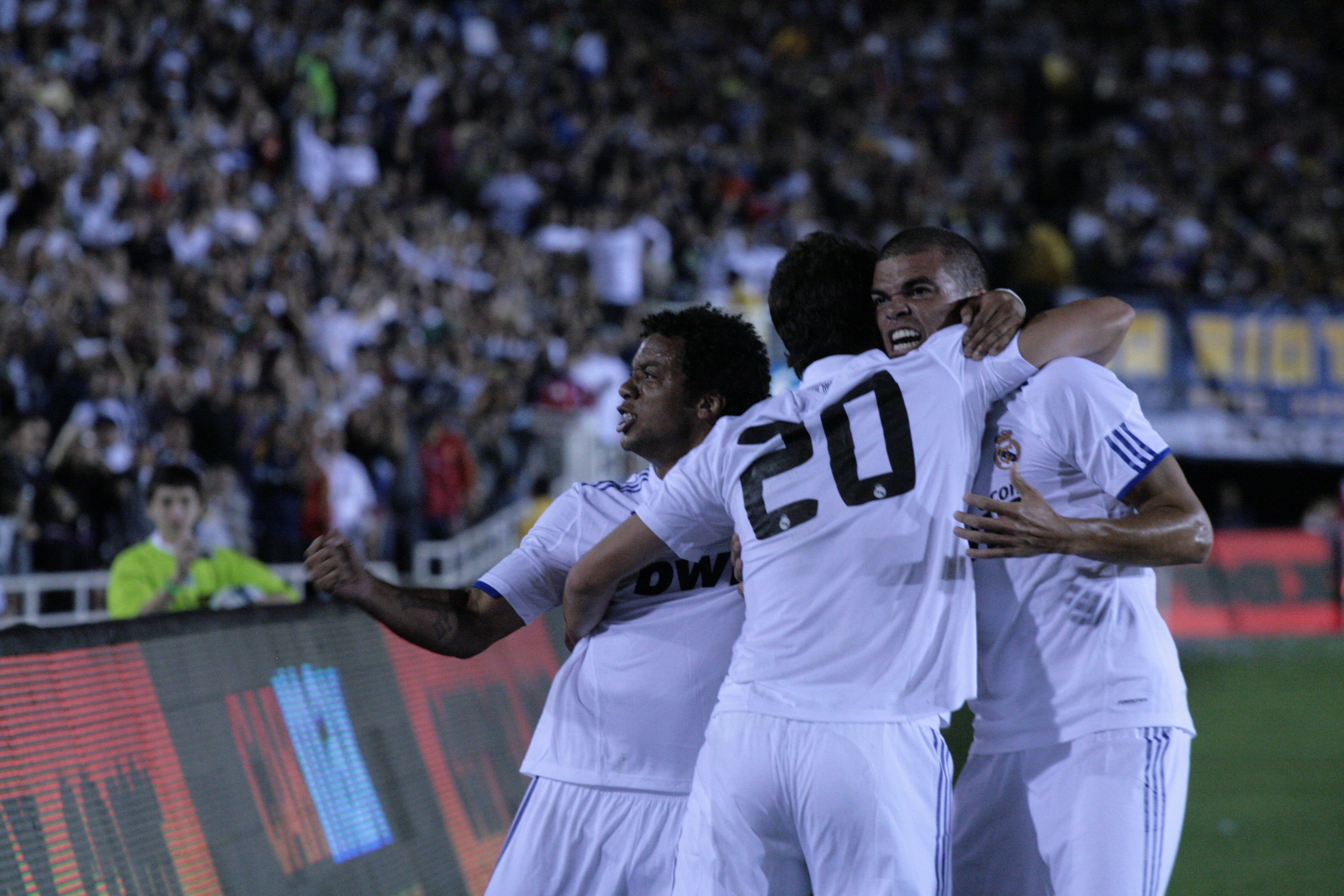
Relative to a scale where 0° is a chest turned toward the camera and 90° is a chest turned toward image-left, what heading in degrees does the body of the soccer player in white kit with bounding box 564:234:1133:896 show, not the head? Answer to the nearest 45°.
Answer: approximately 180°

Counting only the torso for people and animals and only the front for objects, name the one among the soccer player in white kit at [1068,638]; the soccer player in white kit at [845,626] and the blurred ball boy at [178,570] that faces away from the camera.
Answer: the soccer player in white kit at [845,626]

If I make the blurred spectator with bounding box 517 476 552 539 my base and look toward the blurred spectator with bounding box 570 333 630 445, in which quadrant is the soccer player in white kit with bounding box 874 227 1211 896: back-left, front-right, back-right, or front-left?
back-right

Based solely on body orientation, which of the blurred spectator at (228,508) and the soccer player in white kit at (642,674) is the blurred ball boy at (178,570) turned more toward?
the soccer player in white kit

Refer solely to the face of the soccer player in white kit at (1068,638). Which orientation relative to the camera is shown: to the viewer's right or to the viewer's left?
to the viewer's left

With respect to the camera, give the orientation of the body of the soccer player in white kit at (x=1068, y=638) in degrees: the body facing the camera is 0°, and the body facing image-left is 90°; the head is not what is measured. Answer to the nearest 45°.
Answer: approximately 45°

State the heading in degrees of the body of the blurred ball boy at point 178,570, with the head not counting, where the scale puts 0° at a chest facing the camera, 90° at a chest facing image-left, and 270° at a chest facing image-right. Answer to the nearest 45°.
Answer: approximately 0°

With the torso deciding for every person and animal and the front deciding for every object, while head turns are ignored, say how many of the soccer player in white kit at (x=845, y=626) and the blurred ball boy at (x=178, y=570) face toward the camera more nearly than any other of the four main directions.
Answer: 1

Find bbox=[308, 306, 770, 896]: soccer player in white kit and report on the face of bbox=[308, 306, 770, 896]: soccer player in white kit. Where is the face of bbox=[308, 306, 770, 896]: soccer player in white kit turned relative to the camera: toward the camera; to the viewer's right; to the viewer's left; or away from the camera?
to the viewer's left

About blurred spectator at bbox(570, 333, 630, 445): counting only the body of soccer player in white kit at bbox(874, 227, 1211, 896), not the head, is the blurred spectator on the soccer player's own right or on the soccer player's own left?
on the soccer player's own right

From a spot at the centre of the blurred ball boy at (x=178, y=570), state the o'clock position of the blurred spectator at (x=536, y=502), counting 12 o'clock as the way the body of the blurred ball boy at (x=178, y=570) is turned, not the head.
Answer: the blurred spectator at (x=536, y=502) is roughly at 7 o'clock from the blurred ball boy at (x=178, y=570).

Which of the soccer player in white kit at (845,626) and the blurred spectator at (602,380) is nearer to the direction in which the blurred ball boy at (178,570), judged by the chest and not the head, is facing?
the soccer player in white kit
